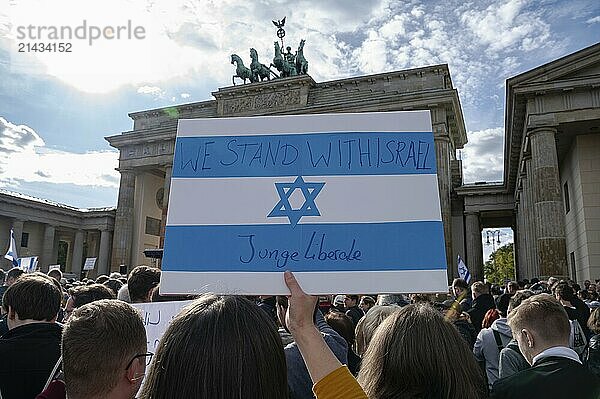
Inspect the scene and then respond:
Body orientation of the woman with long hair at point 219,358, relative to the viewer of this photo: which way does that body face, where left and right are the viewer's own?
facing away from the viewer

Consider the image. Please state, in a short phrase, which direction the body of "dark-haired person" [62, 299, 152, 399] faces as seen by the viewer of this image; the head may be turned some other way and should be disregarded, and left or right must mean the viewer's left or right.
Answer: facing away from the viewer and to the right of the viewer

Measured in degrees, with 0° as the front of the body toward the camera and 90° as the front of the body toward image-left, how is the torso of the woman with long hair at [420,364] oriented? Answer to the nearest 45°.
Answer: approximately 180°

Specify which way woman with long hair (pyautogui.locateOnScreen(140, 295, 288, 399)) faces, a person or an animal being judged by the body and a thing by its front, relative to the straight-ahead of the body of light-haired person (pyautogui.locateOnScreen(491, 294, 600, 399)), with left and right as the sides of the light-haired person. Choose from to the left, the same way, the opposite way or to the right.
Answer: the same way

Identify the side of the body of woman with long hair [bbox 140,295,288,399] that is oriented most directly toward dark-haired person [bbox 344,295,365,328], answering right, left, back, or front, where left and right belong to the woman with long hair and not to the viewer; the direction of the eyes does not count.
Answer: front

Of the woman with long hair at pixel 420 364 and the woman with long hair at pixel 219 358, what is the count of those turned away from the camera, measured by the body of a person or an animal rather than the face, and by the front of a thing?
2

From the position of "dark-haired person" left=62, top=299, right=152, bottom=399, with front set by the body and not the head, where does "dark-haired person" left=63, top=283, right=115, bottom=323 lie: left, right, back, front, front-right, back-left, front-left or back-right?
front-left

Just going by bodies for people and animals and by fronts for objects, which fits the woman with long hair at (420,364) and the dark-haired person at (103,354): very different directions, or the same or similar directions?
same or similar directions

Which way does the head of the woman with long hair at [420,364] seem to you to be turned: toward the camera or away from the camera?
away from the camera

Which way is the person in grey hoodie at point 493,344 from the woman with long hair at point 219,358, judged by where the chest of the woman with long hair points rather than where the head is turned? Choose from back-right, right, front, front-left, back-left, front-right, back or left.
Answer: front-right

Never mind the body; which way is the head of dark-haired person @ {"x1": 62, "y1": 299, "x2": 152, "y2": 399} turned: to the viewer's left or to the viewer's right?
to the viewer's right

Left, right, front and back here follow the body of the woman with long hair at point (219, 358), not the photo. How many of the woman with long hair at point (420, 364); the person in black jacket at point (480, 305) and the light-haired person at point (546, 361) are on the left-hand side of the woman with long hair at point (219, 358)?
0

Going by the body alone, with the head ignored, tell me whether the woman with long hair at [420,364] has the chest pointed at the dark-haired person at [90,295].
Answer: no

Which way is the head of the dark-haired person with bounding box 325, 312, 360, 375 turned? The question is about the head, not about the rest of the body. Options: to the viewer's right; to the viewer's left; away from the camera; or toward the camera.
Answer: away from the camera

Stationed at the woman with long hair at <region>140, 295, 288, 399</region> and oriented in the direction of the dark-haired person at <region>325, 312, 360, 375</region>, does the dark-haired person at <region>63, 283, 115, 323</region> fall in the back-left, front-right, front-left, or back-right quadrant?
front-left

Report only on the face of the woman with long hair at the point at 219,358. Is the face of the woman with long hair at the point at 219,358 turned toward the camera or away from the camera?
away from the camera
